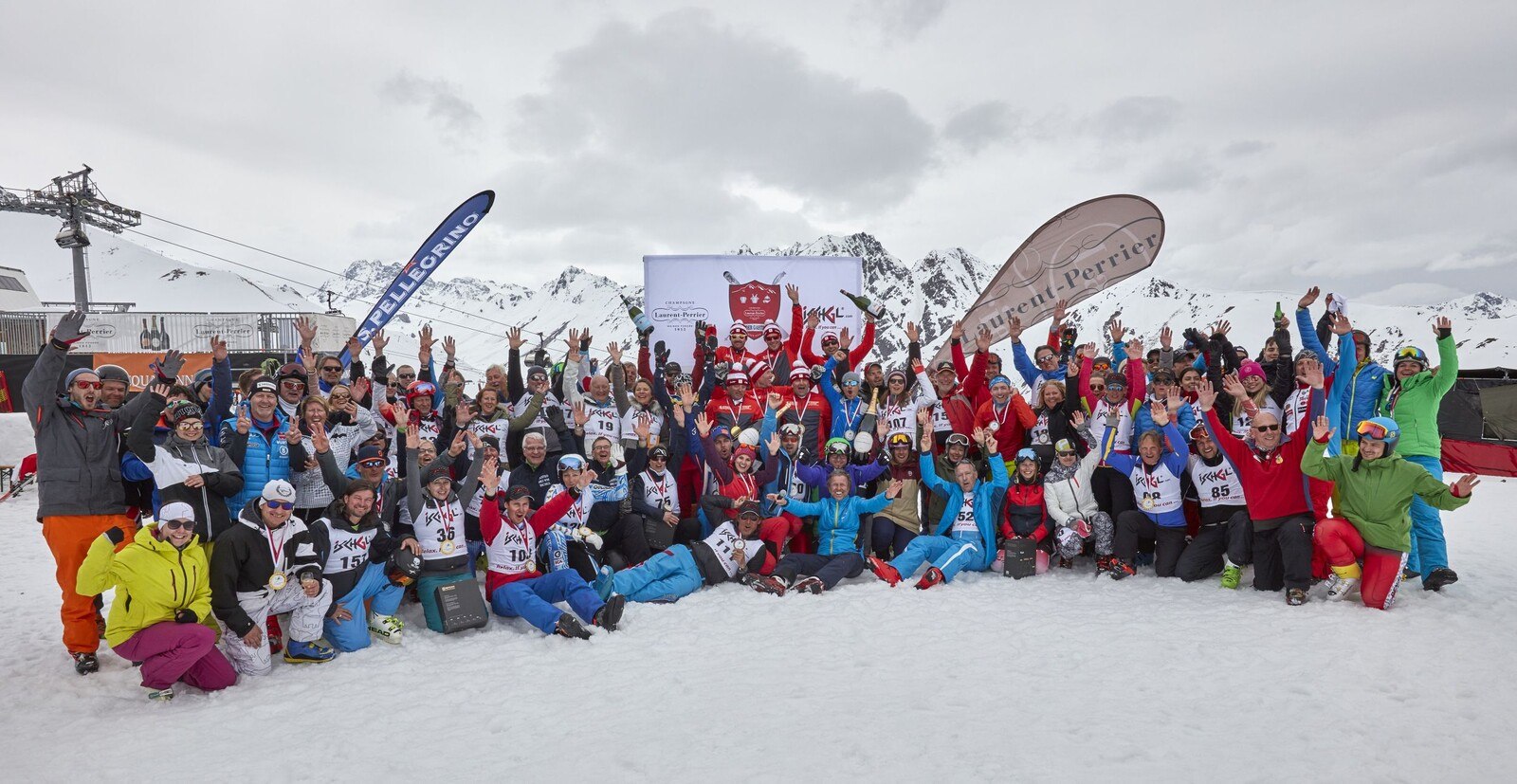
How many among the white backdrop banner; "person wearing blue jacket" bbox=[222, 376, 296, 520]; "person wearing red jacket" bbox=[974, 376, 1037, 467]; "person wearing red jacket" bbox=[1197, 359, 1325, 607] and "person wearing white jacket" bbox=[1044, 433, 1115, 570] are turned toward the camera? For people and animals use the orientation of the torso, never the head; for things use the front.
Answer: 5

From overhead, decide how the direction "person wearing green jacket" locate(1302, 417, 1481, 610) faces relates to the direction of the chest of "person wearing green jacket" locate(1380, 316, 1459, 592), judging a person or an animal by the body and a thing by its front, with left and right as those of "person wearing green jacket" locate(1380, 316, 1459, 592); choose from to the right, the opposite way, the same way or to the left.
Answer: the same way

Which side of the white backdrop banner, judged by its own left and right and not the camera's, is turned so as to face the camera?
front

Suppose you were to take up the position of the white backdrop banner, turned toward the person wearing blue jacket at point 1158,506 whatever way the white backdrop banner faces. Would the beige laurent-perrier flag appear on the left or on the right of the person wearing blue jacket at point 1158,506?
left

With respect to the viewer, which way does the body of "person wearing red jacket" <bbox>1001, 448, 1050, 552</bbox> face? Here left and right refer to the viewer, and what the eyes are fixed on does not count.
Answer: facing the viewer

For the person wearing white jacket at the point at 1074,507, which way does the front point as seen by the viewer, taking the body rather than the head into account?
toward the camera

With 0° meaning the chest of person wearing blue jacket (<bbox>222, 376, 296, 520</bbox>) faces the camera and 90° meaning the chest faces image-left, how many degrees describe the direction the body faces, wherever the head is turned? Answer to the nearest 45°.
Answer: approximately 0°

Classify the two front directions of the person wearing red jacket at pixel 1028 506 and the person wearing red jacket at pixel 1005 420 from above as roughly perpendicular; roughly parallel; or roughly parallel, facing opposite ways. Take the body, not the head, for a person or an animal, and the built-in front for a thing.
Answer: roughly parallel

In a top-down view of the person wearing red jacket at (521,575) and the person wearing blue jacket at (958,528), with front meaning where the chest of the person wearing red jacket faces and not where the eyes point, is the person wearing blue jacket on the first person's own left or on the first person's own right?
on the first person's own left

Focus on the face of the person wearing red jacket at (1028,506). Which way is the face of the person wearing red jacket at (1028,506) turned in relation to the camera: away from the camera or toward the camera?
toward the camera

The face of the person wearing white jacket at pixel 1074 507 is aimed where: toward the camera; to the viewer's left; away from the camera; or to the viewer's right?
toward the camera

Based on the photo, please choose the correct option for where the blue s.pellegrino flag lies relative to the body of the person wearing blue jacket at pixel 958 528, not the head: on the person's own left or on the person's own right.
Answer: on the person's own right

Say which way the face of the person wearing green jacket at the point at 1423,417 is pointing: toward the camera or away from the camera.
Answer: toward the camera

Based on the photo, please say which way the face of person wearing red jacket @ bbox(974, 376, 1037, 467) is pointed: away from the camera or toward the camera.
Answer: toward the camera

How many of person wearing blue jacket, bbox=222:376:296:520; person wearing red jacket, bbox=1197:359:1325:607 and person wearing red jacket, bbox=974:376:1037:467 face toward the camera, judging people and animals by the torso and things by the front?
3

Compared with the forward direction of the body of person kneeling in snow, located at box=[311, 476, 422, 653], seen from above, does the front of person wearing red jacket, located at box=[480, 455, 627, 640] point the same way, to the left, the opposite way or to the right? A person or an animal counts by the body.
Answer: the same way

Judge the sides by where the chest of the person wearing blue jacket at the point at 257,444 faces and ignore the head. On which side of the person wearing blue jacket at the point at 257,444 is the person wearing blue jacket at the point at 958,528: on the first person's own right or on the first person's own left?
on the first person's own left

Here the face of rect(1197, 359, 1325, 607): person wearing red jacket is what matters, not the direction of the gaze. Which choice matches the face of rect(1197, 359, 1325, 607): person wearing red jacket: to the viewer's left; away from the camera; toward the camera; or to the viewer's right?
toward the camera
